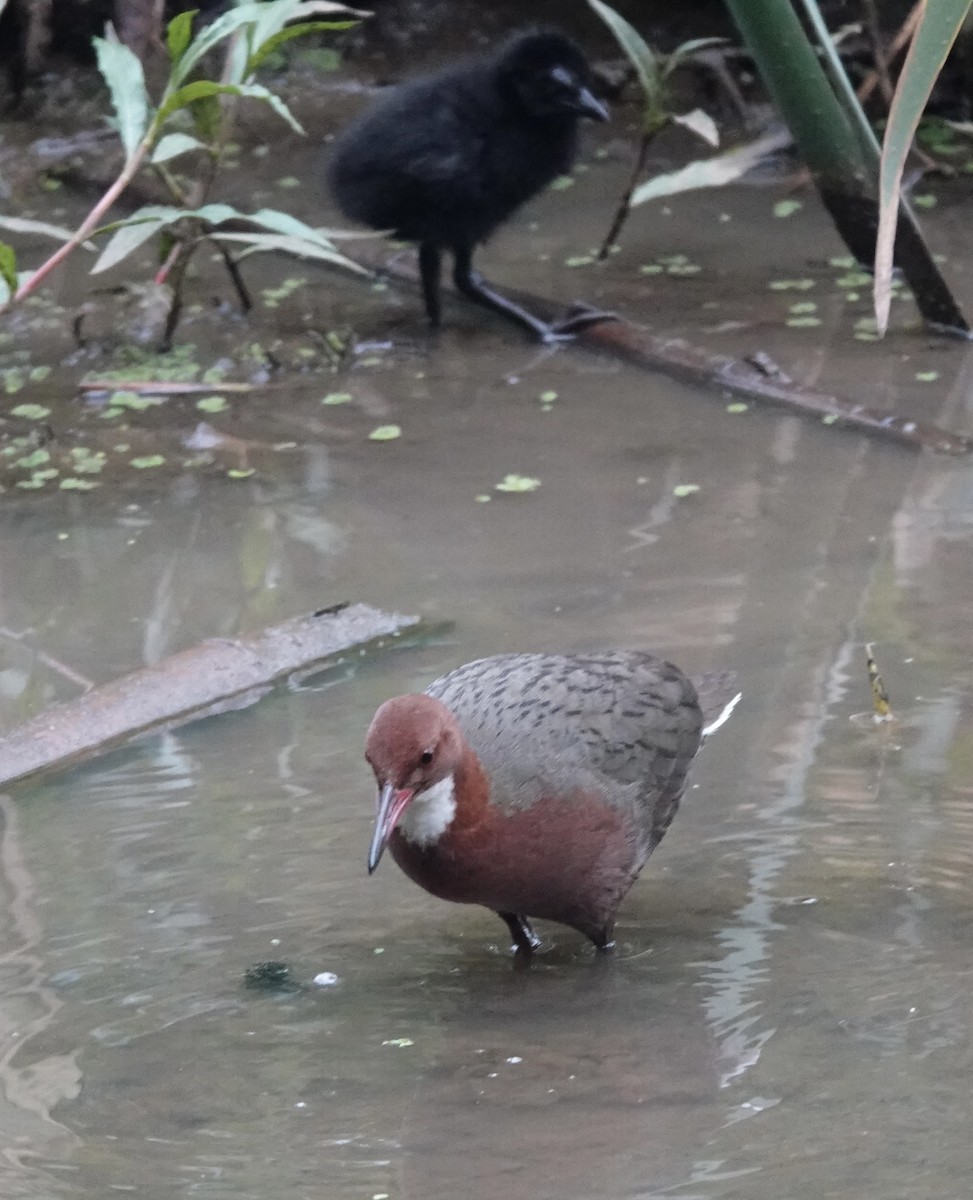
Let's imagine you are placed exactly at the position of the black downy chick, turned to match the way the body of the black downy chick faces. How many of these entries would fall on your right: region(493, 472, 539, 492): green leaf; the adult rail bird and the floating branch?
3

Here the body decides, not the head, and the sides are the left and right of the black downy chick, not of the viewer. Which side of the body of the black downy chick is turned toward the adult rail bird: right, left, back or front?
right

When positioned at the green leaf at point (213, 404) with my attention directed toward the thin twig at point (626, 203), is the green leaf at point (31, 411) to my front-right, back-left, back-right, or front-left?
back-left

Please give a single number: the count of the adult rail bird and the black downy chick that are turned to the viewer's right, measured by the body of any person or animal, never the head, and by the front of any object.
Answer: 1

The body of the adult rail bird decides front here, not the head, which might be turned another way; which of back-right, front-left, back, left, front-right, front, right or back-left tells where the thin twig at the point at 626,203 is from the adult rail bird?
back-right

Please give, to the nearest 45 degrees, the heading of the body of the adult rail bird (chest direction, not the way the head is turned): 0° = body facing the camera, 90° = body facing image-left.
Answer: approximately 45°

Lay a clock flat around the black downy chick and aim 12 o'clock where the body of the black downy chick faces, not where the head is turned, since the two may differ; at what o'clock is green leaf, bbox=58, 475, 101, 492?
The green leaf is roughly at 4 o'clock from the black downy chick.

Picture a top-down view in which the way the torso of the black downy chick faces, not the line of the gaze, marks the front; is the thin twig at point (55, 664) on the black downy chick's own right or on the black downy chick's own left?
on the black downy chick's own right

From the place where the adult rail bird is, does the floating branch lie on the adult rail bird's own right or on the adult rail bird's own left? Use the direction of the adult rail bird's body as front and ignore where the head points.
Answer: on the adult rail bird's own right

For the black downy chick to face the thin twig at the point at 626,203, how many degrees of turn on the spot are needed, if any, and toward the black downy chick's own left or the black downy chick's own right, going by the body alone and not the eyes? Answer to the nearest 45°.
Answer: approximately 45° to the black downy chick's own left

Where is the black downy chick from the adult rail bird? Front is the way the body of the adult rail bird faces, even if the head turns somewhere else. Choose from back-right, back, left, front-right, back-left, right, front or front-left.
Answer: back-right

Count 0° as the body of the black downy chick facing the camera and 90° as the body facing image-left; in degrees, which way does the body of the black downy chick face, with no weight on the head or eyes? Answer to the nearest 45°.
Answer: approximately 270°
